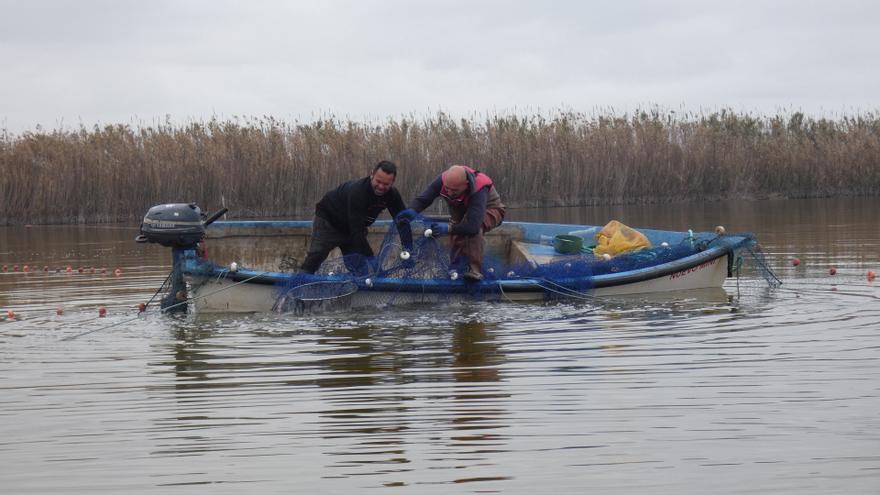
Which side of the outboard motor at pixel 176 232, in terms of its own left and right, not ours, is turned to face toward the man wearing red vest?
front

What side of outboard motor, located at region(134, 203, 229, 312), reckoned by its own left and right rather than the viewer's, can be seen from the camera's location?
right

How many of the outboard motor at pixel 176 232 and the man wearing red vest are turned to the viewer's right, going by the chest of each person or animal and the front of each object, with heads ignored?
1

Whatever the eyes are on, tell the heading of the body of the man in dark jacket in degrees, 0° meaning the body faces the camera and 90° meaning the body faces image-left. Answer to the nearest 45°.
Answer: approximately 315°

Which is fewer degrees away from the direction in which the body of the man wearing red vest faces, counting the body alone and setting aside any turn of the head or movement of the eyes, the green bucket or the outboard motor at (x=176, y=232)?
the outboard motor

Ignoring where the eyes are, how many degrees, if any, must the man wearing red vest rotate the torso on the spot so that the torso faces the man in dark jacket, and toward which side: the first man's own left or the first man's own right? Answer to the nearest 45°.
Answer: approximately 45° to the first man's own right

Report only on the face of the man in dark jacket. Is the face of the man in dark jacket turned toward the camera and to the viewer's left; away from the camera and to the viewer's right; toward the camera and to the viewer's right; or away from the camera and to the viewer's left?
toward the camera and to the viewer's right

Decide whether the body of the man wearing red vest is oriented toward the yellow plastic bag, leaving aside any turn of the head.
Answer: no

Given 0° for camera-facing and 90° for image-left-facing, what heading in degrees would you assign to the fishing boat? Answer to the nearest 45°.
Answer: approximately 270°

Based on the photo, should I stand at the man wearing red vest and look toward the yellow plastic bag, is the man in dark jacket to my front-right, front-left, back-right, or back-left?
back-left

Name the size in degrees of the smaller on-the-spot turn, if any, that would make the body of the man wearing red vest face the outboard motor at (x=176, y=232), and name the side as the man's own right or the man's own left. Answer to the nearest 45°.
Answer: approximately 45° to the man's own right

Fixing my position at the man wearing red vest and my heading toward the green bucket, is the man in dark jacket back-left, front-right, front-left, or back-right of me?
back-left
